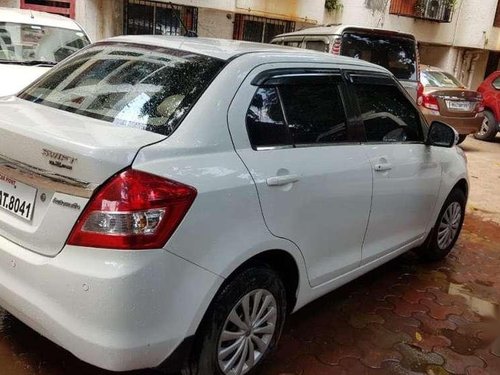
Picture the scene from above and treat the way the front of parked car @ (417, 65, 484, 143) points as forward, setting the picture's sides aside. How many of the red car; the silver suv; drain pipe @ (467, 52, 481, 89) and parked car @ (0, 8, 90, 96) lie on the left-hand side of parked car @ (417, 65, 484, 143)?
2

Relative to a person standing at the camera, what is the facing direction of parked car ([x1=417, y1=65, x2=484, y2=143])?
facing away from the viewer and to the left of the viewer

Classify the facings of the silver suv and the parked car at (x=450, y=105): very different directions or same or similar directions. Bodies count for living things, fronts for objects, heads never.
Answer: same or similar directions

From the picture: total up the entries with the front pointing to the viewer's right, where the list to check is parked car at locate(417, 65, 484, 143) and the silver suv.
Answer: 0

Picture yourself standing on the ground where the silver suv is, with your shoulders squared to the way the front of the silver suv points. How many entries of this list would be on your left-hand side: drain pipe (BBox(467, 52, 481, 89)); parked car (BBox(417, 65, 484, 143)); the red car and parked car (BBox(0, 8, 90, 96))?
1

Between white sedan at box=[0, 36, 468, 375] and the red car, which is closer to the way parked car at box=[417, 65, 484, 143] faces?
the red car

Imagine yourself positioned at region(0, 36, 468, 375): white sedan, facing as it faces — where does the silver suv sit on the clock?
The silver suv is roughly at 11 o'clock from the white sedan.

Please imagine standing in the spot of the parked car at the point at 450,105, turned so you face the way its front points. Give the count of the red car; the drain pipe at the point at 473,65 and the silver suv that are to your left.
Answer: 1

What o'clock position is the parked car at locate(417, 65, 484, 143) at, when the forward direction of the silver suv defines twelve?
The parked car is roughly at 3 o'clock from the silver suv.

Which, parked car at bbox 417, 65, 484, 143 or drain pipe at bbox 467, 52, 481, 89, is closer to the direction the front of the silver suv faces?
the drain pipe

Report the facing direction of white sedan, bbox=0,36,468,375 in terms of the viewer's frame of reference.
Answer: facing away from the viewer and to the right of the viewer

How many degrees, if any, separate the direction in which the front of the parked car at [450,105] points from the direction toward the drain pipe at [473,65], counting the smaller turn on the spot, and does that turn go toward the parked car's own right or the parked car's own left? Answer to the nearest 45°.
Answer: approximately 45° to the parked car's own right

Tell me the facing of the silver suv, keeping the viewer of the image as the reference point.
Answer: facing away from the viewer and to the left of the viewer

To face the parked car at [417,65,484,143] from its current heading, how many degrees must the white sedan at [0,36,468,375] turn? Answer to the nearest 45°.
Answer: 0° — it already faces it

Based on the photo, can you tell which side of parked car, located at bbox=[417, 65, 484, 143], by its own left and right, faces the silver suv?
left

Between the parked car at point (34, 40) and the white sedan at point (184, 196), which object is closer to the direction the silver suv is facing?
the parked car

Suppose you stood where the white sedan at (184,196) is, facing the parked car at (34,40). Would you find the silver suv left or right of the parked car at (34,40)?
right
